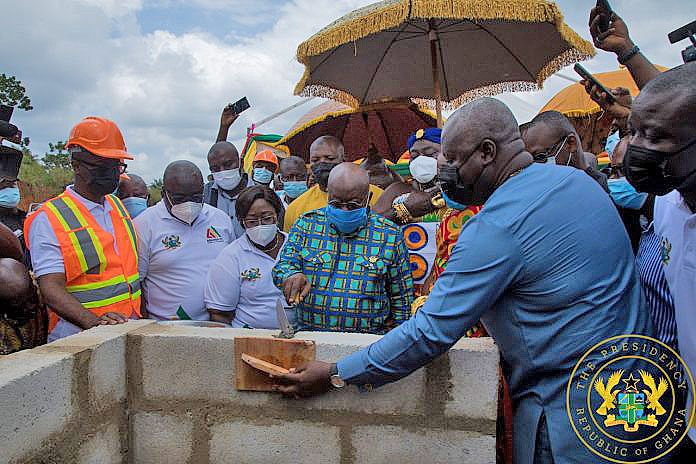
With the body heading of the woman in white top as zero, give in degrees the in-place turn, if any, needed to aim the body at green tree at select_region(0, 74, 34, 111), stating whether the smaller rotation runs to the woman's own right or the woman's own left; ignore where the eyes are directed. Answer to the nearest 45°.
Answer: approximately 180°

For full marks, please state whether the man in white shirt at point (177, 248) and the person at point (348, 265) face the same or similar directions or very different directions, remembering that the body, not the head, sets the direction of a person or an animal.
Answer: same or similar directions

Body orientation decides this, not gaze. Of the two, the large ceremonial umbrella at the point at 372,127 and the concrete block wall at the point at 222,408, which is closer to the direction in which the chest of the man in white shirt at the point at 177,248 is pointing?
the concrete block wall

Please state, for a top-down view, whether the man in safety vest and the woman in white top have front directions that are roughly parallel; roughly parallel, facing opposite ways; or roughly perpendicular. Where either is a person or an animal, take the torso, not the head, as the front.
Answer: roughly parallel

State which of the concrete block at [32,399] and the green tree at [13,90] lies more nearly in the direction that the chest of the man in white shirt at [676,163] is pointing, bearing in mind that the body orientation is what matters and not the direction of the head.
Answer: the concrete block

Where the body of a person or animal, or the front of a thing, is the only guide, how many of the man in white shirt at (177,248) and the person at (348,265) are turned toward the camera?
2

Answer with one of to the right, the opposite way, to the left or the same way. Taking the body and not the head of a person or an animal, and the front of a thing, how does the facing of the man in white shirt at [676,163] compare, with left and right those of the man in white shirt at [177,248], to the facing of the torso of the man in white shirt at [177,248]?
to the right

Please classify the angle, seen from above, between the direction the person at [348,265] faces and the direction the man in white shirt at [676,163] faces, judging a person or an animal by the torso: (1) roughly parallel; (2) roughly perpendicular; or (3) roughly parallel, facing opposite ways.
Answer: roughly perpendicular

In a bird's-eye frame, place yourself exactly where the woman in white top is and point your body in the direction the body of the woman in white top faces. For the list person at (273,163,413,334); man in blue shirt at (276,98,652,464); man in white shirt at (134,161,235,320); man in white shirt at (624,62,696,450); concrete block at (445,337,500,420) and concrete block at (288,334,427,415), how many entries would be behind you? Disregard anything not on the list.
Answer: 1

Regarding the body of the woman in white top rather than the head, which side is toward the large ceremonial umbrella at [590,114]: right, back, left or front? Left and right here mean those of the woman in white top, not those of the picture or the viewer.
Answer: left

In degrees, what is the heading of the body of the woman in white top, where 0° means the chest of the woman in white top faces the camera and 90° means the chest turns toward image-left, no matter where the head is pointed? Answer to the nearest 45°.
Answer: approximately 315°

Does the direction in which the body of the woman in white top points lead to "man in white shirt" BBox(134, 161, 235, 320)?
no

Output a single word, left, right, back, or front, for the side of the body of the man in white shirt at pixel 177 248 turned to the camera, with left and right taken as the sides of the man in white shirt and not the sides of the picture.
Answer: front

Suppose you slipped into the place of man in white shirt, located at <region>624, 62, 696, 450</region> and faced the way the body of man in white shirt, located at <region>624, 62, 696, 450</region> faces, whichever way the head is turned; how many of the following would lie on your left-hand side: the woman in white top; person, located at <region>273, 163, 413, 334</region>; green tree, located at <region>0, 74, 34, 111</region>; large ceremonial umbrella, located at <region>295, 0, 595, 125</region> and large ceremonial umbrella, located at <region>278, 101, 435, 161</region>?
0

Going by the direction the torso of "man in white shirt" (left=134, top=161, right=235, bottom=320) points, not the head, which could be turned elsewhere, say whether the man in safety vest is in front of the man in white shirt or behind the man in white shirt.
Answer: in front

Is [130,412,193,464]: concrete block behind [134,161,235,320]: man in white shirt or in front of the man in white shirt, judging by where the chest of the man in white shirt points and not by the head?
in front

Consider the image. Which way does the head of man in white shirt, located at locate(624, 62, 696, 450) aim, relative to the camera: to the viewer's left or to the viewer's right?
to the viewer's left

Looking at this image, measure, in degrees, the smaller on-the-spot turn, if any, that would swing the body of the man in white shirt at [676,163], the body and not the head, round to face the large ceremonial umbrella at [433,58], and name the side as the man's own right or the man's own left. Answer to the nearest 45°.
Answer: approximately 90° to the man's own right

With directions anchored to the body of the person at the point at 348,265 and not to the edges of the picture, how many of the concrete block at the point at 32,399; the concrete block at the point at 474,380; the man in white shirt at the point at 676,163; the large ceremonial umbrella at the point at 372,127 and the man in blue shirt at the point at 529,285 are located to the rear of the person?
1

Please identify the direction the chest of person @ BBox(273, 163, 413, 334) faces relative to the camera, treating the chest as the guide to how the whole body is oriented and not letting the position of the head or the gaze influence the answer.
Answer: toward the camera
